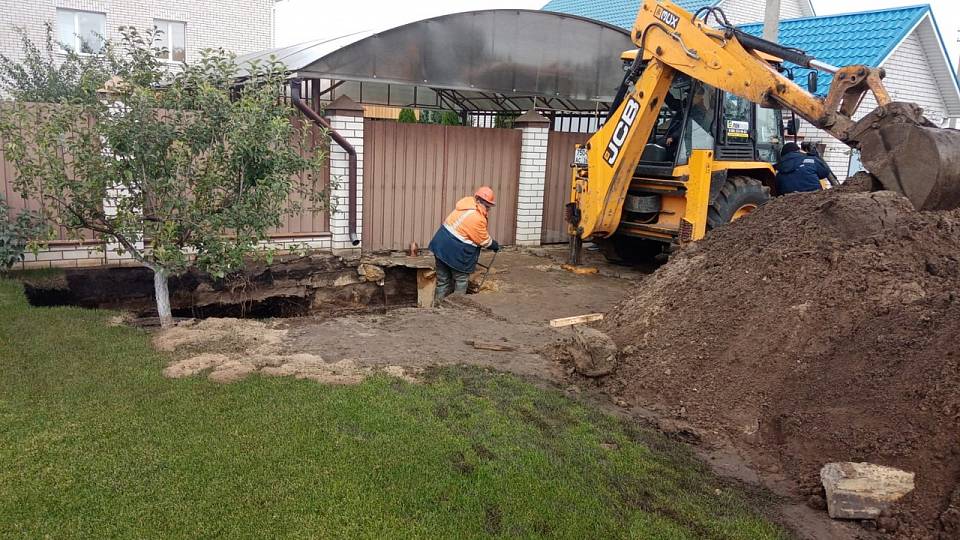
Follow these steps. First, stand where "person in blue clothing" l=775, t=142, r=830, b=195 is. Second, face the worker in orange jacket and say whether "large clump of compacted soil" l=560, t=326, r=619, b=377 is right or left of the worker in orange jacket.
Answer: left

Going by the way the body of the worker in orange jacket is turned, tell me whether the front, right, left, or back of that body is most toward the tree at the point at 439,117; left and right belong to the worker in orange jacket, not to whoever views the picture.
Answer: left

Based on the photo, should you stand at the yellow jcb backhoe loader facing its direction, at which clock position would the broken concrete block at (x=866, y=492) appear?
The broken concrete block is roughly at 4 o'clock from the yellow jcb backhoe loader.

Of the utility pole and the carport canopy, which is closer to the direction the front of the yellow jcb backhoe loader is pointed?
the utility pole

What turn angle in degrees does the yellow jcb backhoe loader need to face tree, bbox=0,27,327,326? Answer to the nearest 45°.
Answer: approximately 180°

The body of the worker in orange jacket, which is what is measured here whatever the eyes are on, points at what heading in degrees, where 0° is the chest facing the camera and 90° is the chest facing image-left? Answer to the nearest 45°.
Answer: approximately 270°
